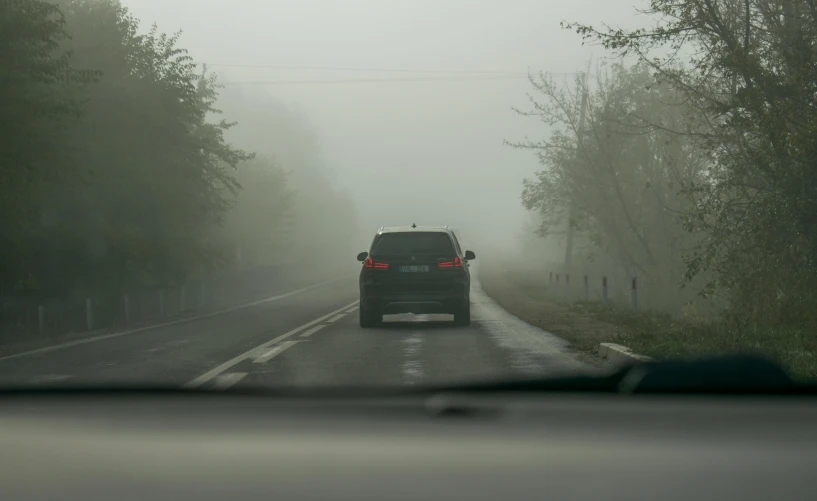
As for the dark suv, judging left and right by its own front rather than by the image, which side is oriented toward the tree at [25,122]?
left

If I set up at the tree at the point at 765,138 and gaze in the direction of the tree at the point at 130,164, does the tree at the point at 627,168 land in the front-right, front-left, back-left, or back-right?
front-right

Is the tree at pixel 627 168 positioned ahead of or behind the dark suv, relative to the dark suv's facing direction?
ahead

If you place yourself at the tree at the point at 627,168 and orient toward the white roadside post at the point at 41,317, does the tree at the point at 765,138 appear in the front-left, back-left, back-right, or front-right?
front-left

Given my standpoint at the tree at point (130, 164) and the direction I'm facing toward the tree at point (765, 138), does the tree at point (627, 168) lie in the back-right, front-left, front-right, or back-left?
front-left

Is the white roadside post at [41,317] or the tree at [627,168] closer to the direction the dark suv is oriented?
the tree

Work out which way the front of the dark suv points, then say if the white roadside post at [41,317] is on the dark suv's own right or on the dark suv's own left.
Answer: on the dark suv's own left

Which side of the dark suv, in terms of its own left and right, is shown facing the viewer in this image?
back

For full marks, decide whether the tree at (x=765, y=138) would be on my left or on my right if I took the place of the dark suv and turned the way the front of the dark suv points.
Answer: on my right

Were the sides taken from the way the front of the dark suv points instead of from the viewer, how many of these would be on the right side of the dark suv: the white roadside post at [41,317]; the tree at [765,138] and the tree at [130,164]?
1

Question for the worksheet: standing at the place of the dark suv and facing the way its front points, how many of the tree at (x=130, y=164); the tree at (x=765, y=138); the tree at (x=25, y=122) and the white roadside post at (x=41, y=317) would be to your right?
1
